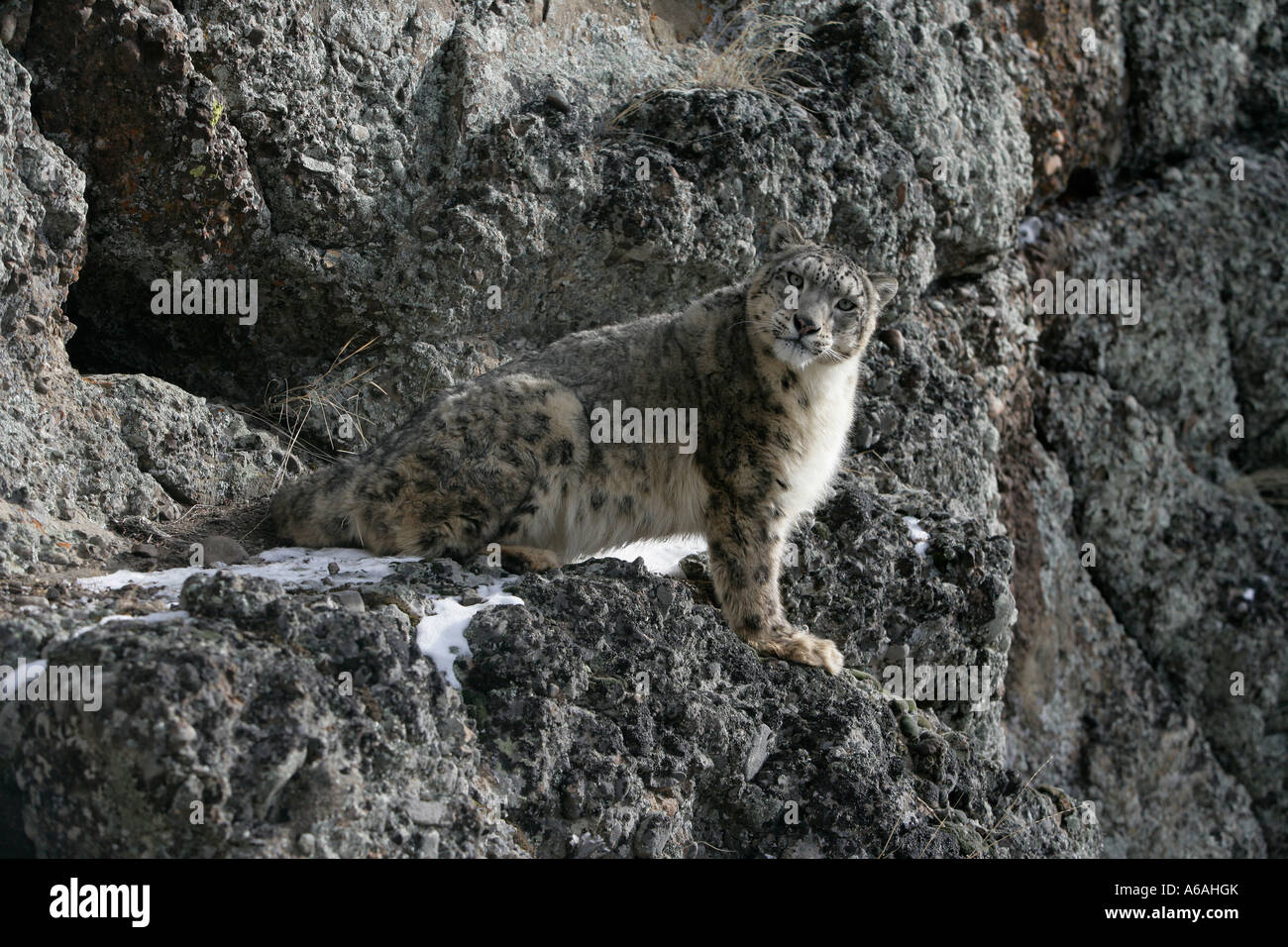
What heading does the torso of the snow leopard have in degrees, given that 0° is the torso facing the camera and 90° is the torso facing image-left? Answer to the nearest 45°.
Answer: approximately 270°

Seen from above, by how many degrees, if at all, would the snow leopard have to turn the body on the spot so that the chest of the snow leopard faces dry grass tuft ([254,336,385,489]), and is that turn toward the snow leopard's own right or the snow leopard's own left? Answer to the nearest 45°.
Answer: approximately 135° to the snow leopard's own left
